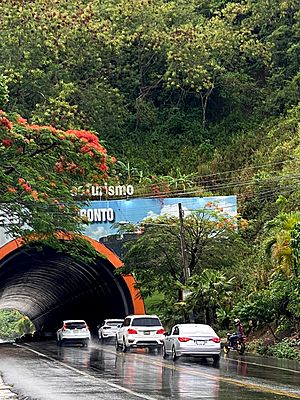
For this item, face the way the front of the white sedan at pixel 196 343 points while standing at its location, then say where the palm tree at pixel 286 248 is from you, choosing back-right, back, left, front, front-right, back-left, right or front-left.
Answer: right

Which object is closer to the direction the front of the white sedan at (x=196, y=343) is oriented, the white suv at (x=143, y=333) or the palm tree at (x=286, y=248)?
the white suv

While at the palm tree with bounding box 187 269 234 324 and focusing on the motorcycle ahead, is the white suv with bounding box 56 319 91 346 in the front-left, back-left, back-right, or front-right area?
back-right

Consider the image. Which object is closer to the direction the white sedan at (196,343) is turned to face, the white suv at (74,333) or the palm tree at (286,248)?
the white suv

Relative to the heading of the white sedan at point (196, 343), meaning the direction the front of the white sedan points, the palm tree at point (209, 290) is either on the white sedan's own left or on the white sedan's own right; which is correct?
on the white sedan's own right

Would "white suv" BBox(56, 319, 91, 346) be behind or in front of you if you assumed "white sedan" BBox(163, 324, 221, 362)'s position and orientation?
in front

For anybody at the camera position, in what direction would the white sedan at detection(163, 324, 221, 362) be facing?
facing away from the viewer and to the left of the viewer

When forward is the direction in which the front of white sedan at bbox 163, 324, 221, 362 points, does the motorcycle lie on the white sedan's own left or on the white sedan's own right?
on the white sedan's own right

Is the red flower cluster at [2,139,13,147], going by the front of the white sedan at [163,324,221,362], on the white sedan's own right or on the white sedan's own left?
on the white sedan's own left
